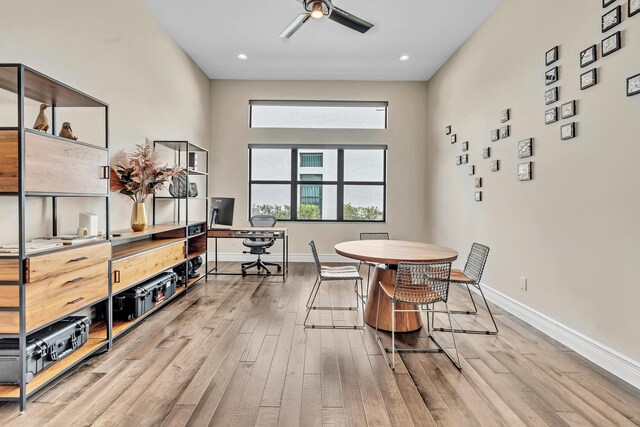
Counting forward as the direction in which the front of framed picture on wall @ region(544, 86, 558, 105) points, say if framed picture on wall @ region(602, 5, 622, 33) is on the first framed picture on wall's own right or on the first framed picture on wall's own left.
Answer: on the first framed picture on wall's own left

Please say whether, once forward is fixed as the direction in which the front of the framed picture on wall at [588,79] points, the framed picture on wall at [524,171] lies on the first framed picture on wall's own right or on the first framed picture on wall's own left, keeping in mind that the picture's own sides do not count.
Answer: on the first framed picture on wall's own right

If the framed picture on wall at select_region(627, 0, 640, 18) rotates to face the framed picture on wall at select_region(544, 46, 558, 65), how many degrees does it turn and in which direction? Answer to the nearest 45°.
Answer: approximately 90° to its right

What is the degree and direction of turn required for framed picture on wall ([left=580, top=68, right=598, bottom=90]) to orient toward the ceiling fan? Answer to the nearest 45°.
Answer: approximately 45° to its right

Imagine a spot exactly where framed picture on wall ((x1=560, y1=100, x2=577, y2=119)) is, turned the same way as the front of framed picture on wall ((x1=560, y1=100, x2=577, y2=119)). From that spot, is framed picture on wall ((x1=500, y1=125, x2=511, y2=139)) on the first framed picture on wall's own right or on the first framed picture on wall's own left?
on the first framed picture on wall's own right

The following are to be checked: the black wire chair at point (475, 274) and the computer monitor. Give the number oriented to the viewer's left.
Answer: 1

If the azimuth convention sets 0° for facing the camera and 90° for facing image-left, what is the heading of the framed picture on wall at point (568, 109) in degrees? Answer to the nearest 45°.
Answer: approximately 45°

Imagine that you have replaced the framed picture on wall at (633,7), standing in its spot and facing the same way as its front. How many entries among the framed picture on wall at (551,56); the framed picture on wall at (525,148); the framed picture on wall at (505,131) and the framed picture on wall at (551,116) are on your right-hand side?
4
